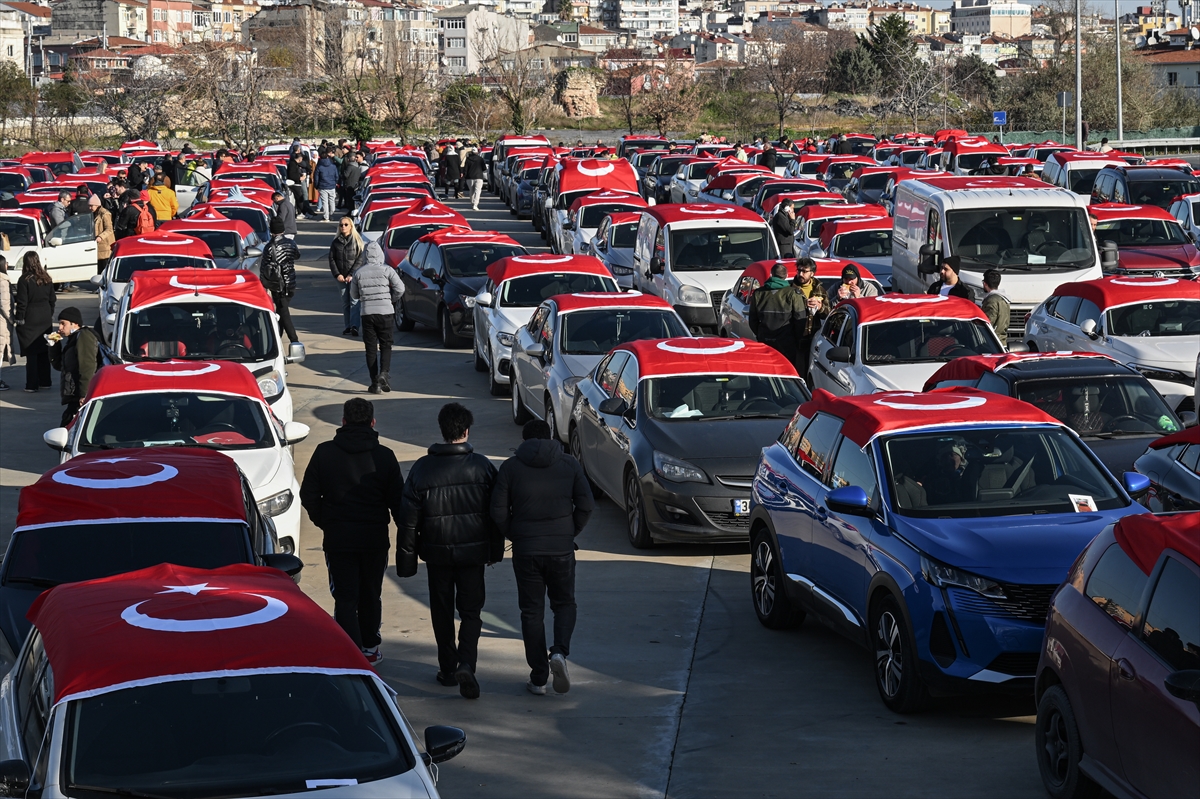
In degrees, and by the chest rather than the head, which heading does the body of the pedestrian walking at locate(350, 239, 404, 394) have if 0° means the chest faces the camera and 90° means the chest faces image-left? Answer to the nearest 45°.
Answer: approximately 180°

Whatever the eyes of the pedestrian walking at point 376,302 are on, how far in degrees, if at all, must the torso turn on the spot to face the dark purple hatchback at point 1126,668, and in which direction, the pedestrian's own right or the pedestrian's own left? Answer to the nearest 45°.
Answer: approximately 180°

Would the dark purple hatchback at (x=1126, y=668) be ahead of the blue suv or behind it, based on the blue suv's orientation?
ahead

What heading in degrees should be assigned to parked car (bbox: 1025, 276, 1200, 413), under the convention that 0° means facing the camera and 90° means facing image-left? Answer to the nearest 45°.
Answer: approximately 315°

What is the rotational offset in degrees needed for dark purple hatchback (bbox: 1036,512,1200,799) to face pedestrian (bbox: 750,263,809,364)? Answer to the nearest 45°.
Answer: approximately 135° to its left

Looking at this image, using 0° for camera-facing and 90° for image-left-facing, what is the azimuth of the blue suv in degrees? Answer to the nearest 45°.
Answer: approximately 315°

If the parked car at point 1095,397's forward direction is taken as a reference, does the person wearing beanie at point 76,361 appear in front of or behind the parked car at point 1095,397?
behind

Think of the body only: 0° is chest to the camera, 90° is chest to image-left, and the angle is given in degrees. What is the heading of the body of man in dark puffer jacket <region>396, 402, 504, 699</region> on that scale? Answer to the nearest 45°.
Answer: approximately 180°

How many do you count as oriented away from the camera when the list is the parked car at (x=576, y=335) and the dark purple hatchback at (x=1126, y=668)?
0

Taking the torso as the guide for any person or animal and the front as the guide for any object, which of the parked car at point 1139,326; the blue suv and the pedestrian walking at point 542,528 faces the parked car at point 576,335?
the pedestrian walking

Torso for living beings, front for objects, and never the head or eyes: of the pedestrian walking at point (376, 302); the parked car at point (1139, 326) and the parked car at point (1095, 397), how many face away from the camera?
1

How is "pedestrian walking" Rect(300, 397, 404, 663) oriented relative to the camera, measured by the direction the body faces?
away from the camera

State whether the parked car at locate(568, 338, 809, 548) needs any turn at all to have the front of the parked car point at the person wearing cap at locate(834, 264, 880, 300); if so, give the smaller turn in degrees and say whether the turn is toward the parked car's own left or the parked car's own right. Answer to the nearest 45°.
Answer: approximately 135° to the parked car's own left
